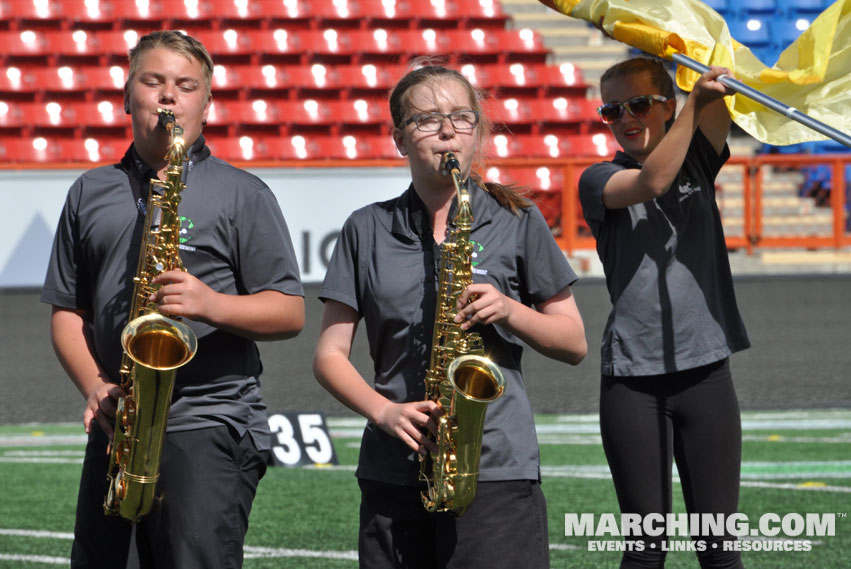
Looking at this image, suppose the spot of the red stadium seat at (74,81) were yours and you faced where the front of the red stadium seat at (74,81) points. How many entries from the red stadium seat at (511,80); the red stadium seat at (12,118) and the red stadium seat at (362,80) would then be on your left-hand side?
2

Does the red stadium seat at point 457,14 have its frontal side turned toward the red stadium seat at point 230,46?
no

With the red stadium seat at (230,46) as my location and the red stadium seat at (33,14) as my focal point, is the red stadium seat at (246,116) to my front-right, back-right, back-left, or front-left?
back-left

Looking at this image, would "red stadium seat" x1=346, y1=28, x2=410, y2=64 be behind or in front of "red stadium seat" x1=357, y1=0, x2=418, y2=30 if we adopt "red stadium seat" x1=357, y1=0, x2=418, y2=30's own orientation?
in front

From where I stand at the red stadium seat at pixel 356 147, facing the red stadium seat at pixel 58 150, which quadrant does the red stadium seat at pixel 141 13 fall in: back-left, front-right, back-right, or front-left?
front-right

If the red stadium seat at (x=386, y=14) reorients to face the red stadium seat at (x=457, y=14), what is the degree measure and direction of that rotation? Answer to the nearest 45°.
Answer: approximately 90° to its left

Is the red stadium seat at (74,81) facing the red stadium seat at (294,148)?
no

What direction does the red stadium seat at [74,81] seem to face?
toward the camera

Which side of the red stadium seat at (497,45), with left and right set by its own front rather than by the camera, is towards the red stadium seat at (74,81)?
right

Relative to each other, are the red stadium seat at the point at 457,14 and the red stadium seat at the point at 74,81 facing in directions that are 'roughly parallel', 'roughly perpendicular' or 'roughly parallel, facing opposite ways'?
roughly parallel

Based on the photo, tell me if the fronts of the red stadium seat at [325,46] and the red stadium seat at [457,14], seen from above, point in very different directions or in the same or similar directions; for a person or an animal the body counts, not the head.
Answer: same or similar directions

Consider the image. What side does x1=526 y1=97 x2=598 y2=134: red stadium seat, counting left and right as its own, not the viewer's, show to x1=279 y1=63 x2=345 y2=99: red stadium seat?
right

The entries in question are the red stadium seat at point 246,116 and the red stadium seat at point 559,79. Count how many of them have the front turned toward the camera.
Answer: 2

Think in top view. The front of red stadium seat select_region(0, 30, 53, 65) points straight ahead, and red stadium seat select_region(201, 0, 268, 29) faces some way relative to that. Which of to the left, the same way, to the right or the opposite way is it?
the same way

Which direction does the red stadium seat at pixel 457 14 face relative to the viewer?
toward the camera

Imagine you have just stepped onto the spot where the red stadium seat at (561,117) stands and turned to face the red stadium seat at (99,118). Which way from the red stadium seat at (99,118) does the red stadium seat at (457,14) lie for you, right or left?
right

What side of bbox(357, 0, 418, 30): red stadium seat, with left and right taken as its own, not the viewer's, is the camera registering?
front

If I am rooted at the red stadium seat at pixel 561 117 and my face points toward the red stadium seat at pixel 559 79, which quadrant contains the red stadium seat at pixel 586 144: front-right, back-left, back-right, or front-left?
back-right

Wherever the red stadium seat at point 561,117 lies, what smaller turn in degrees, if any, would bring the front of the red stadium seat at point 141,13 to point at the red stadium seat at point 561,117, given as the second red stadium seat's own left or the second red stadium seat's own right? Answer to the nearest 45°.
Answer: approximately 90° to the second red stadium seat's own left

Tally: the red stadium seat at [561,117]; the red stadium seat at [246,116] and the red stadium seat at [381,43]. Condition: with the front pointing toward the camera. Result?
3

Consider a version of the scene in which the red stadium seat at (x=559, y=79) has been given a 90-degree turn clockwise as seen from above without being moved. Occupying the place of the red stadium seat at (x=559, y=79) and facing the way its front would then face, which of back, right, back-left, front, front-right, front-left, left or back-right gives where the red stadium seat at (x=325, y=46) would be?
front
